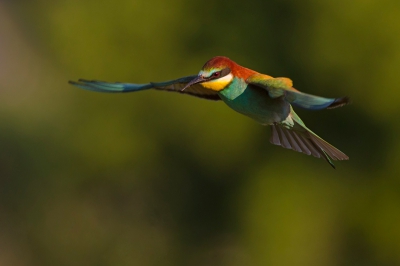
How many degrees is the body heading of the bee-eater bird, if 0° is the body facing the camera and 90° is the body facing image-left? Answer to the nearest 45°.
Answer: approximately 45°
